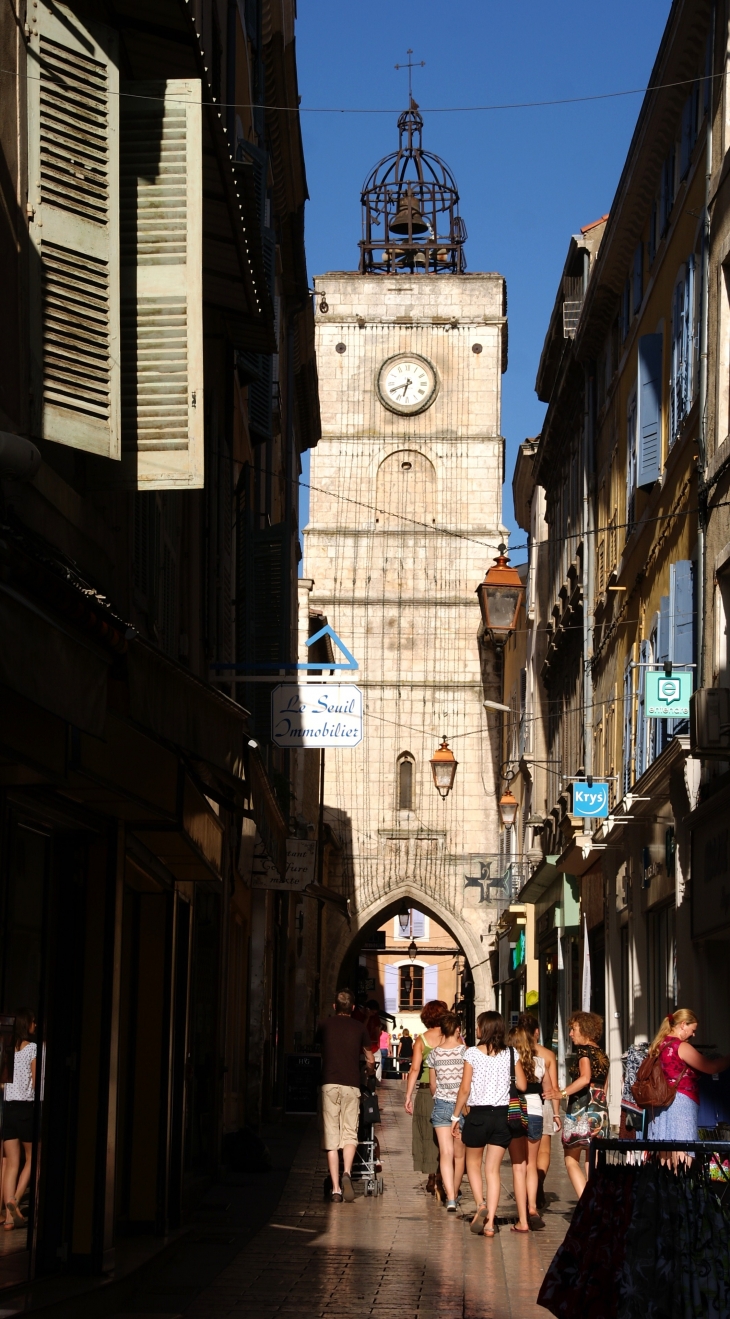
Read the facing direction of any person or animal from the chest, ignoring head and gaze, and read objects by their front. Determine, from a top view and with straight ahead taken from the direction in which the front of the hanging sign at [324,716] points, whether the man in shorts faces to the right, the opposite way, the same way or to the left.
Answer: the opposite way

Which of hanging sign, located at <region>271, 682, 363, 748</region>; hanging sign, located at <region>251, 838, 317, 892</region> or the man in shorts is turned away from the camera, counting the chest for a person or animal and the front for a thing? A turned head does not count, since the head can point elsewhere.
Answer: the man in shorts

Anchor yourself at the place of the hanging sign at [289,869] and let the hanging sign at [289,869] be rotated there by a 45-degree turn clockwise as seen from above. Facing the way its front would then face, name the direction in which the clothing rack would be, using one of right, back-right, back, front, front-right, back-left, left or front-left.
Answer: front-left

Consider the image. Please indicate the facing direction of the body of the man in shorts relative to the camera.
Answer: away from the camera

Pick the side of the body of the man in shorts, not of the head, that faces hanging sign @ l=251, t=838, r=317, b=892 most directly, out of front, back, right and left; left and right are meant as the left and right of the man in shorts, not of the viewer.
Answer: front

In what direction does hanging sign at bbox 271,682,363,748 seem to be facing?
toward the camera

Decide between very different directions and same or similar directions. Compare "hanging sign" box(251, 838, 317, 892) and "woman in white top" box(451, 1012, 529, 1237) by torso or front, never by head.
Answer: very different directions

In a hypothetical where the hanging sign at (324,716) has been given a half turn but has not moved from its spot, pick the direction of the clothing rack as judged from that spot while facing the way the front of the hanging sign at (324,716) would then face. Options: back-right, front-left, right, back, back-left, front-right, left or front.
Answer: back

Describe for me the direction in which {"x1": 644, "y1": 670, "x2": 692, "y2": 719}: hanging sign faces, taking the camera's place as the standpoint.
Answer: facing the viewer

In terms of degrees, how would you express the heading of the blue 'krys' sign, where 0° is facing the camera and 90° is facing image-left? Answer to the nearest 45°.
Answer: approximately 0°

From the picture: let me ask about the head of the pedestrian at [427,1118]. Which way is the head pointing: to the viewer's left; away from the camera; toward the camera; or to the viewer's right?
away from the camera

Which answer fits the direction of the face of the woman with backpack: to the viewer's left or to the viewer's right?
to the viewer's right

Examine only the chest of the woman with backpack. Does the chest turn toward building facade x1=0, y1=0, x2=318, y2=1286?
no

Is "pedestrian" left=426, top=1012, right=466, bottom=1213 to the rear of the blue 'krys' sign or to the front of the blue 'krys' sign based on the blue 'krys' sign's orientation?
to the front

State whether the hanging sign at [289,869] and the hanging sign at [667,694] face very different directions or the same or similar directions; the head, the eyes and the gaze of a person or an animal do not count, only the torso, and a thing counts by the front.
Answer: same or similar directions

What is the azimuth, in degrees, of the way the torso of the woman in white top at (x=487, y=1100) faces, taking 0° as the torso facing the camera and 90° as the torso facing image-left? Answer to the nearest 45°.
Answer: approximately 180°

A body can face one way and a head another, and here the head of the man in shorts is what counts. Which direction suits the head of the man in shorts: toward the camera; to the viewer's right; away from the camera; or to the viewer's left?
away from the camera

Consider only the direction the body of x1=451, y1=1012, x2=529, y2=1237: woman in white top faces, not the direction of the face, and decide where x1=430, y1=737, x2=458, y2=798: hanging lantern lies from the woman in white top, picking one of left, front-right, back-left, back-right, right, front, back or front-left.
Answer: front
